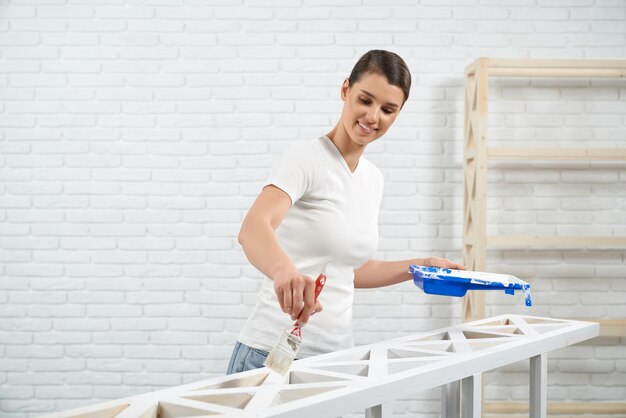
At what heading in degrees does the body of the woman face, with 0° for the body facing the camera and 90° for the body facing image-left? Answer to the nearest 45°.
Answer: approximately 315°

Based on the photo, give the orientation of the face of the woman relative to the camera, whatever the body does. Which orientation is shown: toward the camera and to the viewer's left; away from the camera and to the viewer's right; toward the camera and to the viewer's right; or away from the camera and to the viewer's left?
toward the camera and to the viewer's left

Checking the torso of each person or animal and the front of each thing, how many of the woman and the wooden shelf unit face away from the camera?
0

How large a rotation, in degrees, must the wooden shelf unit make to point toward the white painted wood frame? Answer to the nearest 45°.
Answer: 0° — it already faces it

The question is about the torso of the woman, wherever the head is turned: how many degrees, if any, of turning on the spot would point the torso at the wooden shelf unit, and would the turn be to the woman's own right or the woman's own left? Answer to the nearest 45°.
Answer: approximately 90° to the woman's own left

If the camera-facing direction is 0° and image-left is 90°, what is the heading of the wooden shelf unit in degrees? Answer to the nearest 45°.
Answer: approximately 0°
